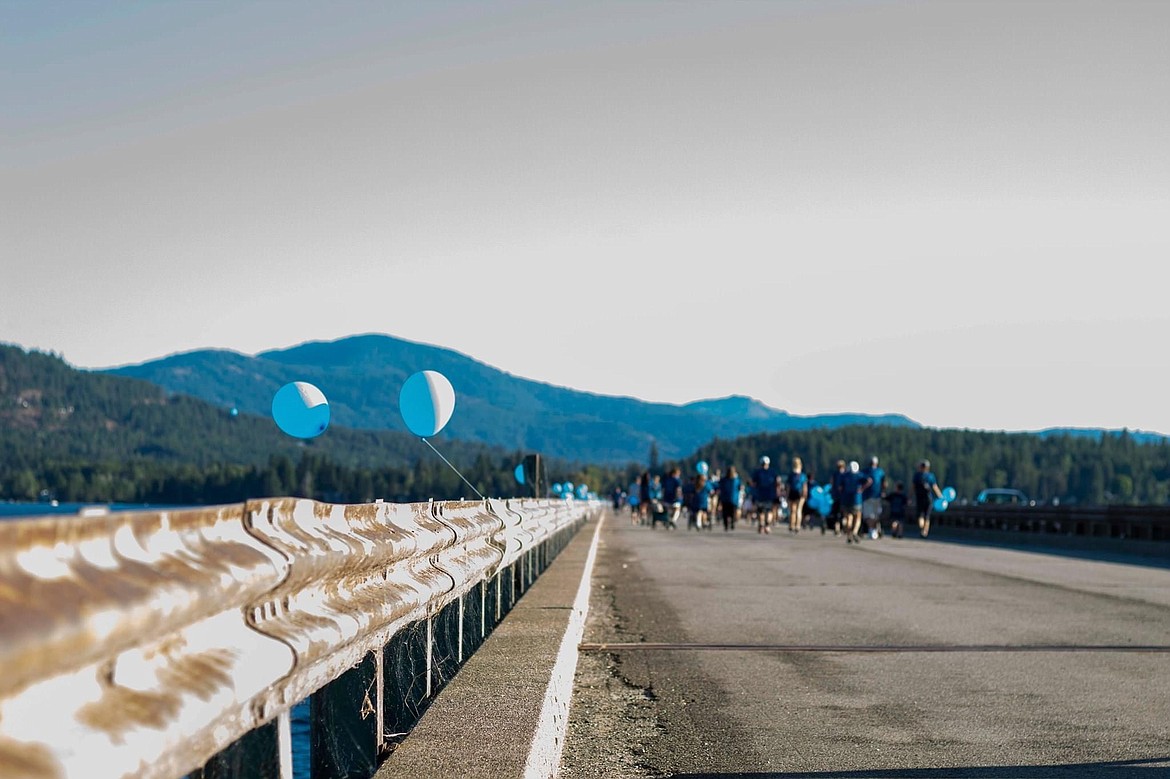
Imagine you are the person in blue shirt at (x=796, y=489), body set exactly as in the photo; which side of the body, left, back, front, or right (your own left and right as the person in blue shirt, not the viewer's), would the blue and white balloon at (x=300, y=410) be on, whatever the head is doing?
back

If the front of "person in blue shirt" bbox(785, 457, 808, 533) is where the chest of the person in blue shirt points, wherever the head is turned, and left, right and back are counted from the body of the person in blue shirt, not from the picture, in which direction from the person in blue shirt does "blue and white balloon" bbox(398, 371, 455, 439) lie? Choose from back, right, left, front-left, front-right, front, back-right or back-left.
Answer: back

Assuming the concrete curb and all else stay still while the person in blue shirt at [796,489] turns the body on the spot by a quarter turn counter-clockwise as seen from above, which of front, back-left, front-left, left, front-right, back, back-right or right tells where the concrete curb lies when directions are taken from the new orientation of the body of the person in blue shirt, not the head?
left

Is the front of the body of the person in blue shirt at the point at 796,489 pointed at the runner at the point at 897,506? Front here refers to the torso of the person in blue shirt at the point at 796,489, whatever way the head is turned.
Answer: no

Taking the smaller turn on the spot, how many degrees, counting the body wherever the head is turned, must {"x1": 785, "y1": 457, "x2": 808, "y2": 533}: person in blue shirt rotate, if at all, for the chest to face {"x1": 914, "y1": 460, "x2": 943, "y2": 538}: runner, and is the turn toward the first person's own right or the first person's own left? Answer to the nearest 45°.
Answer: approximately 90° to the first person's own right

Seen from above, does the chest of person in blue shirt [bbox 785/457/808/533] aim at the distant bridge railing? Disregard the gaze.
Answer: no
